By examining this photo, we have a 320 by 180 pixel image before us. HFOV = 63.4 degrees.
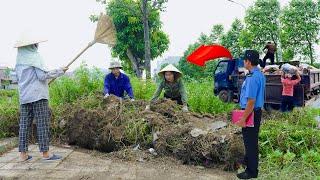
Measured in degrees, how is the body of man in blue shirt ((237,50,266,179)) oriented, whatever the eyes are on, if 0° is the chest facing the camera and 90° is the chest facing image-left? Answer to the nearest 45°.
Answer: approximately 90°

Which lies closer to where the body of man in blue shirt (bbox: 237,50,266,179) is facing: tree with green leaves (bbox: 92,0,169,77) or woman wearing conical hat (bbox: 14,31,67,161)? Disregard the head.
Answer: the woman wearing conical hat

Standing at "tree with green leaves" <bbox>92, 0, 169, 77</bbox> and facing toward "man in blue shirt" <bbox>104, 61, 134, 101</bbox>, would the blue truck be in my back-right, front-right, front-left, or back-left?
front-left

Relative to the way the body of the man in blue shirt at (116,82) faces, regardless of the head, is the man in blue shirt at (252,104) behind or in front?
in front

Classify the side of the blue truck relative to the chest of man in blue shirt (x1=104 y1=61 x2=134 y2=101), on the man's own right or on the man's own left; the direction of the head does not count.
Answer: on the man's own left

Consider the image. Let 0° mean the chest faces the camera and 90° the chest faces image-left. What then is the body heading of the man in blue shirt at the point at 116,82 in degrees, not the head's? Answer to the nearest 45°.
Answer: approximately 0°

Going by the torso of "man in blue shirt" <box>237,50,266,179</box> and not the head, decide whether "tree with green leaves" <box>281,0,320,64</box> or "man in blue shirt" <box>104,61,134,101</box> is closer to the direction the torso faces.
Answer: the man in blue shirt

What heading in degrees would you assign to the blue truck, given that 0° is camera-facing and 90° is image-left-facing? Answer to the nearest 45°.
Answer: approximately 90°

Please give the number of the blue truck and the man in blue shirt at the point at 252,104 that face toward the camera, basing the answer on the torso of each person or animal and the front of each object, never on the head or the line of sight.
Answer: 0

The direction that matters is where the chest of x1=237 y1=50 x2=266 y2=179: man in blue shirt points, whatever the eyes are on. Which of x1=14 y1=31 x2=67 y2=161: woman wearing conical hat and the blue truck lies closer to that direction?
the woman wearing conical hat

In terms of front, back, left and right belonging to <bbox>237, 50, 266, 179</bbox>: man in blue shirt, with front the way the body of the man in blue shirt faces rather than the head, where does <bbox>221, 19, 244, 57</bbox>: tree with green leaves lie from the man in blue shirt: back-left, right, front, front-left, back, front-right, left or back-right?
right

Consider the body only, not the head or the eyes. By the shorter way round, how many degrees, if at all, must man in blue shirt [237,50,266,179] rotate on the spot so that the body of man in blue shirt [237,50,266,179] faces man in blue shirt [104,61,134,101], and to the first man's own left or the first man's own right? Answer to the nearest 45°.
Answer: approximately 45° to the first man's own right
